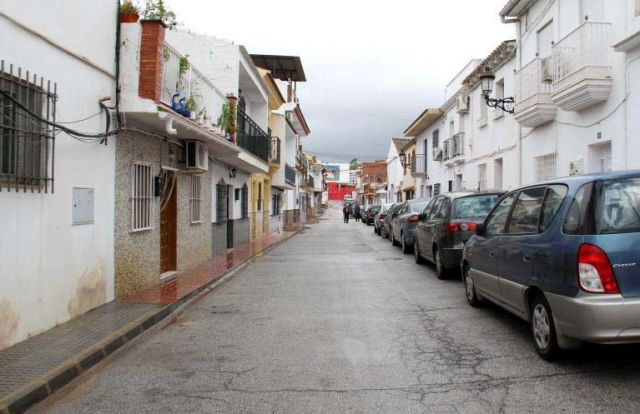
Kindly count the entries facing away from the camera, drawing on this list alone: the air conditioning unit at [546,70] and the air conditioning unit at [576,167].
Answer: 0

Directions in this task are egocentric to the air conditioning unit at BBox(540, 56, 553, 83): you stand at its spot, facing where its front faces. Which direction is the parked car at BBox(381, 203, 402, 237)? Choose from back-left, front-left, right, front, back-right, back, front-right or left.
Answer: right

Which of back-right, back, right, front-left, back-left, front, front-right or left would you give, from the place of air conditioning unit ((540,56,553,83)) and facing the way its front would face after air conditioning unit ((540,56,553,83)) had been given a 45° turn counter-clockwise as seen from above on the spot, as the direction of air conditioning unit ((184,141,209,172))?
front-right

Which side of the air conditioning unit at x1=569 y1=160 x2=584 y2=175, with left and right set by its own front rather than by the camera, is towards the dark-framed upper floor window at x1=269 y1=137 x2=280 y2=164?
right

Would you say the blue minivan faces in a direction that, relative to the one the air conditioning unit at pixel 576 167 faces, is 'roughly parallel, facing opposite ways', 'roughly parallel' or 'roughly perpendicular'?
roughly perpendicular

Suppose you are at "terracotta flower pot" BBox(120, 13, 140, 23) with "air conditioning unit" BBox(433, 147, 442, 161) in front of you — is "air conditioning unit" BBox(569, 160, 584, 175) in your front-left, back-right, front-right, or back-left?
front-right

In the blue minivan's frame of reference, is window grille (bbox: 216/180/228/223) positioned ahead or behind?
ahead

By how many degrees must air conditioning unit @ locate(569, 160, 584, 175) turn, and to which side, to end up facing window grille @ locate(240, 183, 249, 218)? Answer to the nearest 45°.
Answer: approximately 45° to its right

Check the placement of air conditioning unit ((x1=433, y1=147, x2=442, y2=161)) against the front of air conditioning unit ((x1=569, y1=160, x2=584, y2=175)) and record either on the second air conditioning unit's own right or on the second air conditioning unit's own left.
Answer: on the second air conditioning unit's own right

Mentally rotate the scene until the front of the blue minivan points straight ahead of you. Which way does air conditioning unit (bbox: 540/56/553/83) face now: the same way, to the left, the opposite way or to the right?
to the left

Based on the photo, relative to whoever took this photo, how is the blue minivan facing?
facing away from the viewer and to the left of the viewer

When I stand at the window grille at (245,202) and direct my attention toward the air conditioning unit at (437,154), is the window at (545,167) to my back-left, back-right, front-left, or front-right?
front-right

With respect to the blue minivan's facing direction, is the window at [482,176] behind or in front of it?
in front

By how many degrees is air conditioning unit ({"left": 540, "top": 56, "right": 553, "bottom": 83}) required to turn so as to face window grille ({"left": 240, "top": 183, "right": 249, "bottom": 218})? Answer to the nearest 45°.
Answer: approximately 45° to its right

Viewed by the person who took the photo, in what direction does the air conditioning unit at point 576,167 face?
facing the viewer and to the left of the viewer
